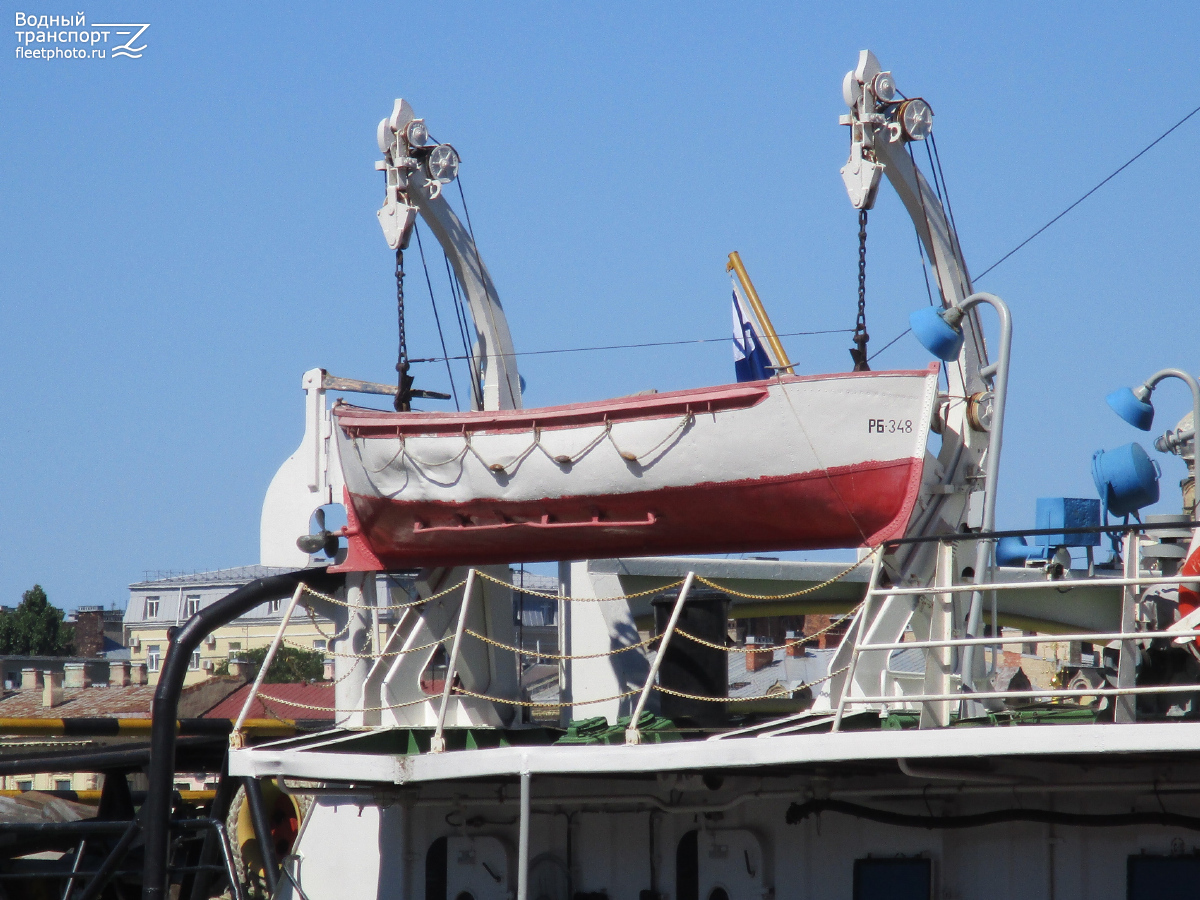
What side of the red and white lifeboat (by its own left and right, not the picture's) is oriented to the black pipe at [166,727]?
back

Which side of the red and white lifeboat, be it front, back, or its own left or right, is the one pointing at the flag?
left

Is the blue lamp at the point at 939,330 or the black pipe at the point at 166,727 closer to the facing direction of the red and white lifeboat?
the blue lamp

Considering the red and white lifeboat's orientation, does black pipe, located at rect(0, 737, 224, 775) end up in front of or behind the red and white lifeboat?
behind

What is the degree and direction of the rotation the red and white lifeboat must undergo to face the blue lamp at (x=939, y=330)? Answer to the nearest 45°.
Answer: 0° — it already faces it

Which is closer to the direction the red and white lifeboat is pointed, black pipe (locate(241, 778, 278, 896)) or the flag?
the flag

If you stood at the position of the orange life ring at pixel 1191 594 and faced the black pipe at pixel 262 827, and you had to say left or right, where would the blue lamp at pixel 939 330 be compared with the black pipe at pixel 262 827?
right

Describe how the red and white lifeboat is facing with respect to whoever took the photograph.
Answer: facing to the right of the viewer
